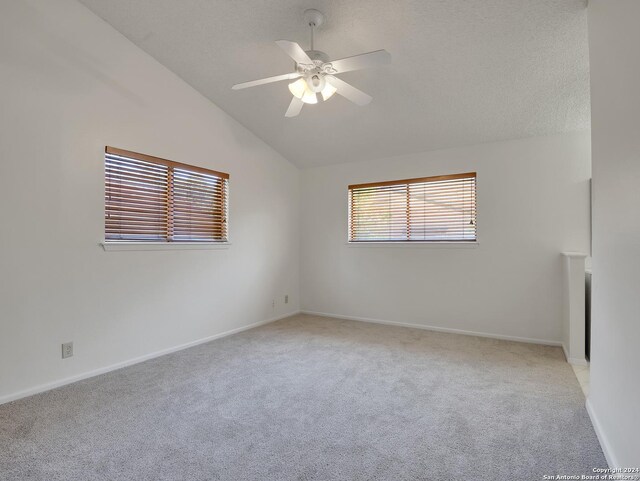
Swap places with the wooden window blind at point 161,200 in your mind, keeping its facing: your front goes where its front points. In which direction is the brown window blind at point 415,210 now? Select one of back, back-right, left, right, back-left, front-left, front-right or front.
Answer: front-left

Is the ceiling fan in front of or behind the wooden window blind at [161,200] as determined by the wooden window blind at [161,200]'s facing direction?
in front
